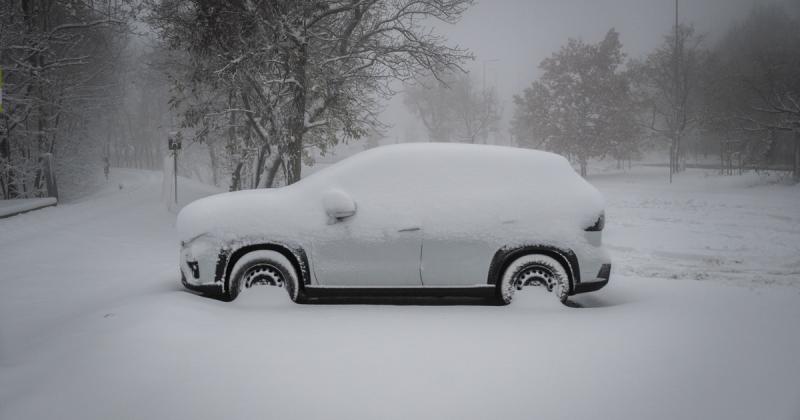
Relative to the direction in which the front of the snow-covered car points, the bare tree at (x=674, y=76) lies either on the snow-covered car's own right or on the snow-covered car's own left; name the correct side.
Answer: on the snow-covered car's own right

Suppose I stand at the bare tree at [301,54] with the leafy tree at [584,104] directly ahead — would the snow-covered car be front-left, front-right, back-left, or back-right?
back-right

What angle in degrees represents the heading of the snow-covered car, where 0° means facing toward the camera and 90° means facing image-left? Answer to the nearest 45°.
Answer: approximately 90°

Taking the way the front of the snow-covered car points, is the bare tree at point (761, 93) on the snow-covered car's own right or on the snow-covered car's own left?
on the snow-covered car's own right

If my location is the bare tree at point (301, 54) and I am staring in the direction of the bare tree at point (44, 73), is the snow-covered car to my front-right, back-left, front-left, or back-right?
back-left

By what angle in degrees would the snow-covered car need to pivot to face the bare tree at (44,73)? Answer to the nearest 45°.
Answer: approximately 45° to its right

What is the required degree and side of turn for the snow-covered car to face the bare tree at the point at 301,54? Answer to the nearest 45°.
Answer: approximately 90° to its right
